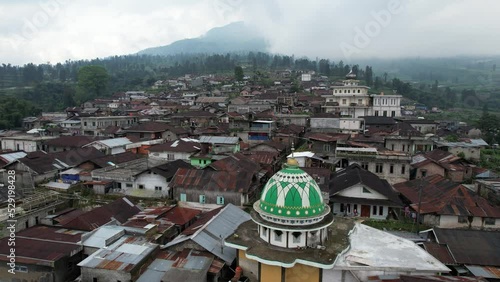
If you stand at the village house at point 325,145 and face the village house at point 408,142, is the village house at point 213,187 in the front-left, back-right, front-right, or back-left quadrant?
back-right

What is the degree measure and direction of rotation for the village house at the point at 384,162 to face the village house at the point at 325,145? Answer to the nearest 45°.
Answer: approximately 135° to its right

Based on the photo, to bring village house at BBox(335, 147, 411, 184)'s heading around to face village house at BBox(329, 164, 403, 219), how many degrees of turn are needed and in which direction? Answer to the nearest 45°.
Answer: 0° — it already faces it

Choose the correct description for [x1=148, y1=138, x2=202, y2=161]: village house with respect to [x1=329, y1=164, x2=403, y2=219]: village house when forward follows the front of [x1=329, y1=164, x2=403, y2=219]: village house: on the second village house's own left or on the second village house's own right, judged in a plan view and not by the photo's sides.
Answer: on the second village house's own right

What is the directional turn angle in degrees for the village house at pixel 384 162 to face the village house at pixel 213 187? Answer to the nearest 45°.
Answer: approximately 45° to its right

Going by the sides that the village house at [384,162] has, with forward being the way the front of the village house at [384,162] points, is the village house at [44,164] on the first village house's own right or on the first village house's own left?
on the first village house's own right

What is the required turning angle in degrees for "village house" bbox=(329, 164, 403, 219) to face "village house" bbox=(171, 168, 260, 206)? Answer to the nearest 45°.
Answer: approximately 90° to its right

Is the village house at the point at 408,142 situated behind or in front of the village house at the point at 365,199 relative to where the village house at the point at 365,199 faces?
behind

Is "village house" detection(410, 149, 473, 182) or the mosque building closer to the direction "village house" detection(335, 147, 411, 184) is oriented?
the mosque building

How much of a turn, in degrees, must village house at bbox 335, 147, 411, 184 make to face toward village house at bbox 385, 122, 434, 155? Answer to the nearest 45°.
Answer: approximately 180°
